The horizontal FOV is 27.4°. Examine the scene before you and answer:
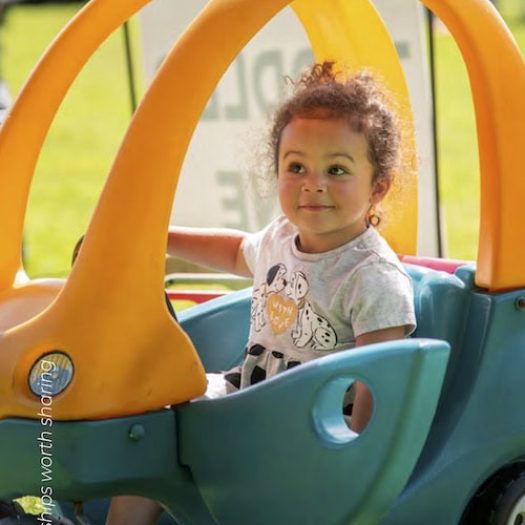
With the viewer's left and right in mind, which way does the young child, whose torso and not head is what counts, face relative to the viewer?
facing the viewer and to the left of the viewer

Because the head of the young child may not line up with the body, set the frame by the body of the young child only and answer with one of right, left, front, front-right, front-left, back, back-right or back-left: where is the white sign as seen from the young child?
back-right
